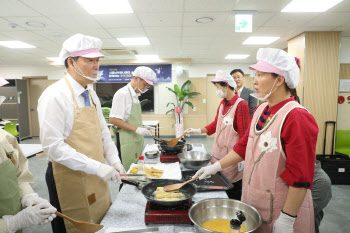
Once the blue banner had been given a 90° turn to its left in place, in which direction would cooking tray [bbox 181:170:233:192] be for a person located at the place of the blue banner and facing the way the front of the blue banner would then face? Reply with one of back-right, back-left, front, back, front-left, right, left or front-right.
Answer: right

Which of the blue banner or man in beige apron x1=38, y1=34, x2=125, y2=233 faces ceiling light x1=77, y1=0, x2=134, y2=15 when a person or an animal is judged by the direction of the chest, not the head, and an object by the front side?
the blue banner

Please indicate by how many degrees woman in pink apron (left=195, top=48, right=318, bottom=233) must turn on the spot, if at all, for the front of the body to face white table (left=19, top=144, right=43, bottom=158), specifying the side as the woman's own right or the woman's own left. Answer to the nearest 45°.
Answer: approximately 45° to the woman's own right

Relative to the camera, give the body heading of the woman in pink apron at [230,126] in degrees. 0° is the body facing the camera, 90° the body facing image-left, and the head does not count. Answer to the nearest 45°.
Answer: approximately 45°

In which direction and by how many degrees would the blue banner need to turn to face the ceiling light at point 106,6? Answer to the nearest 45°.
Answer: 0° — it already faces it

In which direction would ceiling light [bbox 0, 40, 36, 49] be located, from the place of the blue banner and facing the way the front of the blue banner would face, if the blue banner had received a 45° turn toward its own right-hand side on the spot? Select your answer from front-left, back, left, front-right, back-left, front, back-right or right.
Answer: front

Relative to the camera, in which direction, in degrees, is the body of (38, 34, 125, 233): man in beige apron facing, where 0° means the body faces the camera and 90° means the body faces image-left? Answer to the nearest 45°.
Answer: approximately 315°

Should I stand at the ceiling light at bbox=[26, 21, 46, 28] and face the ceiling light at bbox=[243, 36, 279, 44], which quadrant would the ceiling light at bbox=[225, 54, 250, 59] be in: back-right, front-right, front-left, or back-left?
front-left

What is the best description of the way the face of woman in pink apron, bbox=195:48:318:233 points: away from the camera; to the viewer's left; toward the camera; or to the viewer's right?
to the viewer's left

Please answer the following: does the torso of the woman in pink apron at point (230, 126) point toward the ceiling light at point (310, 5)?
no

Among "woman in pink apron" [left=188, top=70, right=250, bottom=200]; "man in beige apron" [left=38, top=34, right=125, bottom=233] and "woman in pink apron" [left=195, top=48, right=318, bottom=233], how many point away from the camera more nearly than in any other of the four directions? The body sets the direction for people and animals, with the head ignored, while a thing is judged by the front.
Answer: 0

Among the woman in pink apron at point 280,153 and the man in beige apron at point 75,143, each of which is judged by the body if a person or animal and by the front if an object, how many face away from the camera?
0

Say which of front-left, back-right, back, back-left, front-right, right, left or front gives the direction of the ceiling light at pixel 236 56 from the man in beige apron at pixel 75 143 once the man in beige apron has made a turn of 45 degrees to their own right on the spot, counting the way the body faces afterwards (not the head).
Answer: back-left

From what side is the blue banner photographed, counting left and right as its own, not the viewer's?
front

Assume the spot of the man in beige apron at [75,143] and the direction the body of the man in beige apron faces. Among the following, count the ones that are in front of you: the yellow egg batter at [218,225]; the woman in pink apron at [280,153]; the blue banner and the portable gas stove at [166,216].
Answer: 3

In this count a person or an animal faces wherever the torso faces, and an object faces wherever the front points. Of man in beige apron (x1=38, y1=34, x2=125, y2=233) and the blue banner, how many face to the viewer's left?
0

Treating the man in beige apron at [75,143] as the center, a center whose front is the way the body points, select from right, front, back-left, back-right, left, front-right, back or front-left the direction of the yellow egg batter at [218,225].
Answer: front

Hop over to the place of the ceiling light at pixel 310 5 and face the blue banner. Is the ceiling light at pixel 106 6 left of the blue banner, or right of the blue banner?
left
